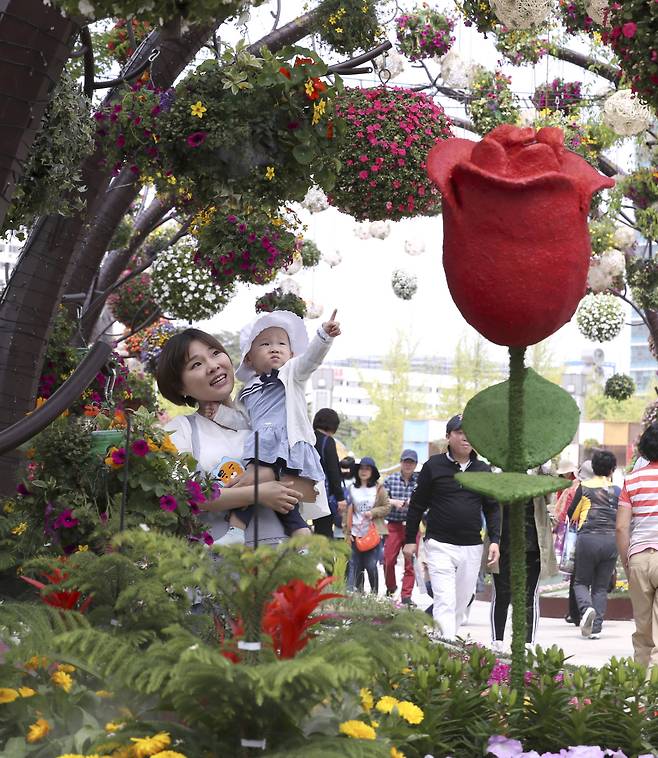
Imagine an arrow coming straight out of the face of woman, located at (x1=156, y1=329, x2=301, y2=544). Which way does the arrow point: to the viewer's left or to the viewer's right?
to the viewer's right

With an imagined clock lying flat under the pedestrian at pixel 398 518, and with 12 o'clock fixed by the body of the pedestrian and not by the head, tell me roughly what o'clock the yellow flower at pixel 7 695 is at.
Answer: The yellow flower is roughly at 12 o'clock from the pedestrian.

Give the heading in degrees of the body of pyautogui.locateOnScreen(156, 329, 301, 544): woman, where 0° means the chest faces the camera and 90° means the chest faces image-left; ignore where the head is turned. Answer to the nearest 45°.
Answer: approximately 315°

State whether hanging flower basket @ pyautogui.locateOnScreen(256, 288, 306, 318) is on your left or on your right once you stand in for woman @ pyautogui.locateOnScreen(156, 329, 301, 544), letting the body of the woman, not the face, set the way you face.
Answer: on your left

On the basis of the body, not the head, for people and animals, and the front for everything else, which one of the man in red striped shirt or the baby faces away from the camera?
the man in red striped shirt

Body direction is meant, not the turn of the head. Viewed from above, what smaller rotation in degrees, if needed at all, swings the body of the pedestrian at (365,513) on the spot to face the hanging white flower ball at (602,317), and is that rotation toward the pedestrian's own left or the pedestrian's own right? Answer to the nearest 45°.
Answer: approximately 135° to the pedestrian's own left

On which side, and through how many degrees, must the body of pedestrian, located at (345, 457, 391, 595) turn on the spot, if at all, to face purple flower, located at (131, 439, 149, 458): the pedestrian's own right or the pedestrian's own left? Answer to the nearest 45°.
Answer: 0° — they already face it

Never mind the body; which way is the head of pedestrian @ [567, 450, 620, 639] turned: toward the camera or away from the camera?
away from the camera

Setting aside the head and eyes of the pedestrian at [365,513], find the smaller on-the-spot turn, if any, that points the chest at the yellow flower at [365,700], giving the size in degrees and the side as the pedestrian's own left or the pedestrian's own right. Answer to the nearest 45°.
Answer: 0° — they already face it

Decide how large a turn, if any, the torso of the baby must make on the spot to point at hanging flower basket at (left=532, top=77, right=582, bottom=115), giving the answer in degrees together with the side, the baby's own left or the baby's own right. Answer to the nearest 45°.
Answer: approximately 180°
